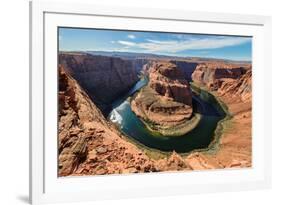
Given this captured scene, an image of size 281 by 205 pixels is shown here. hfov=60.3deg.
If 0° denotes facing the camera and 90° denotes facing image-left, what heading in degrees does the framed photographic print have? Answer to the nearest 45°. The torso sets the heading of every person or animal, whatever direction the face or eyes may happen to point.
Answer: approximately 315°
